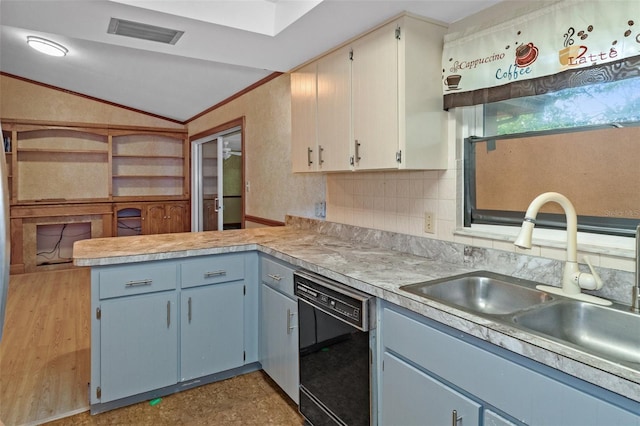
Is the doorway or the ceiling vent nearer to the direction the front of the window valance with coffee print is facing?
the ceiling vent

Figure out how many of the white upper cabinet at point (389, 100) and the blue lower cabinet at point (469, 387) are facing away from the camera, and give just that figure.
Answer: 0

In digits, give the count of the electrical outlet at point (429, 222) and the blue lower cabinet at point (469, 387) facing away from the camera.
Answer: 0

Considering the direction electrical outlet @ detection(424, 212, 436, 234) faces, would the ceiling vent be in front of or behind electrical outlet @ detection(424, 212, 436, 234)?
in front

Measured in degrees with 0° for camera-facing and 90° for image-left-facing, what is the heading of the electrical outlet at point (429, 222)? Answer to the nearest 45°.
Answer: approximately 45°

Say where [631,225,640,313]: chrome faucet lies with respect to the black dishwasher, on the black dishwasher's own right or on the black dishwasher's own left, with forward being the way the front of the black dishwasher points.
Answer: on the black dishwasher's own left

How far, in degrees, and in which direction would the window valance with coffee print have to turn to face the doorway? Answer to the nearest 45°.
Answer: approximately 90° to its right

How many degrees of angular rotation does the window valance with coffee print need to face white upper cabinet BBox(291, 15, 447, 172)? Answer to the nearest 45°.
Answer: approximately 45° to its right
